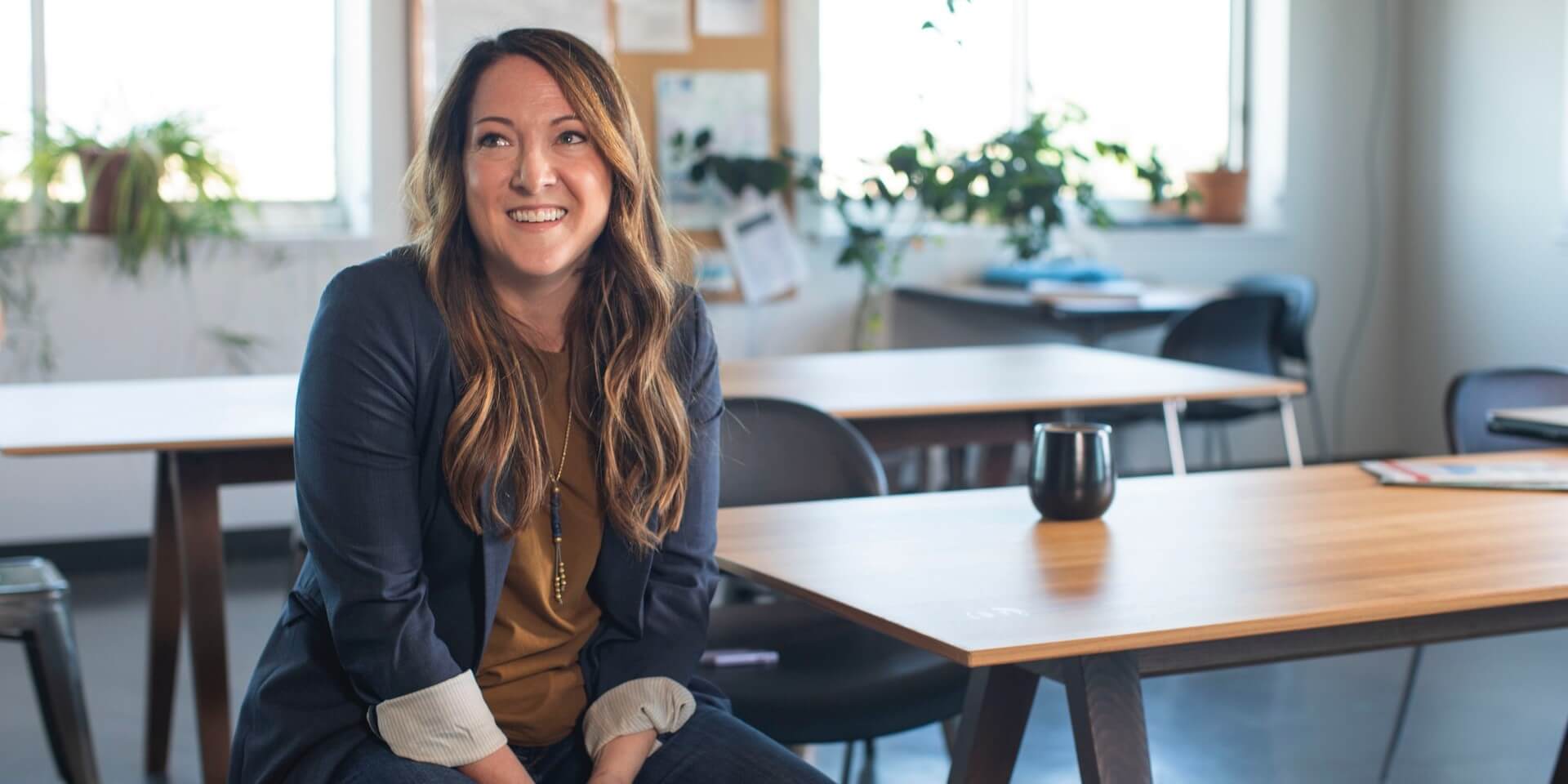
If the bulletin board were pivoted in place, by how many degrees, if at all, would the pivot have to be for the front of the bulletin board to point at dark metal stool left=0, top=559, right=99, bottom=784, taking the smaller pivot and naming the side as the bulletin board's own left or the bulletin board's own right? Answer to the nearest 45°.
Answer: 0° — it already faces it

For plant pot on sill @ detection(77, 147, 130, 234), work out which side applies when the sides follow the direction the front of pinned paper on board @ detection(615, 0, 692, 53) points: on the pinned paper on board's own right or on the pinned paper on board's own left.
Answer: on the pinned paper on board's own right

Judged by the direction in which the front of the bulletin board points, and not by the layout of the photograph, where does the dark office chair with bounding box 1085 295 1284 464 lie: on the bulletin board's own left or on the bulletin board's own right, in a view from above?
on the bulletin board's own left

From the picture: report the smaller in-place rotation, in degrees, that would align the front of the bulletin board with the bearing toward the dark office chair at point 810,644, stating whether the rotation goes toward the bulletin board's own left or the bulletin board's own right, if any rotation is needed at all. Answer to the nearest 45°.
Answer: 0° — it already faces it

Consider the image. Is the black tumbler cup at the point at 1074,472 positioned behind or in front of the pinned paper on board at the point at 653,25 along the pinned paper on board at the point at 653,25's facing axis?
in front

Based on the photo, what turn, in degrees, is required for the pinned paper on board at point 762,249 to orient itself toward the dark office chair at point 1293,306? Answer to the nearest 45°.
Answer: approximately 90° to its left
